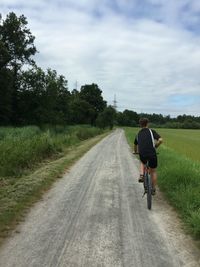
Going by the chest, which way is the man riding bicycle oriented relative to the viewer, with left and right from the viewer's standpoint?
facing away from the viewer

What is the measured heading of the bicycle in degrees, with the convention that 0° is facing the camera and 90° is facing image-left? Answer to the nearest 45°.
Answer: approximately 180°
